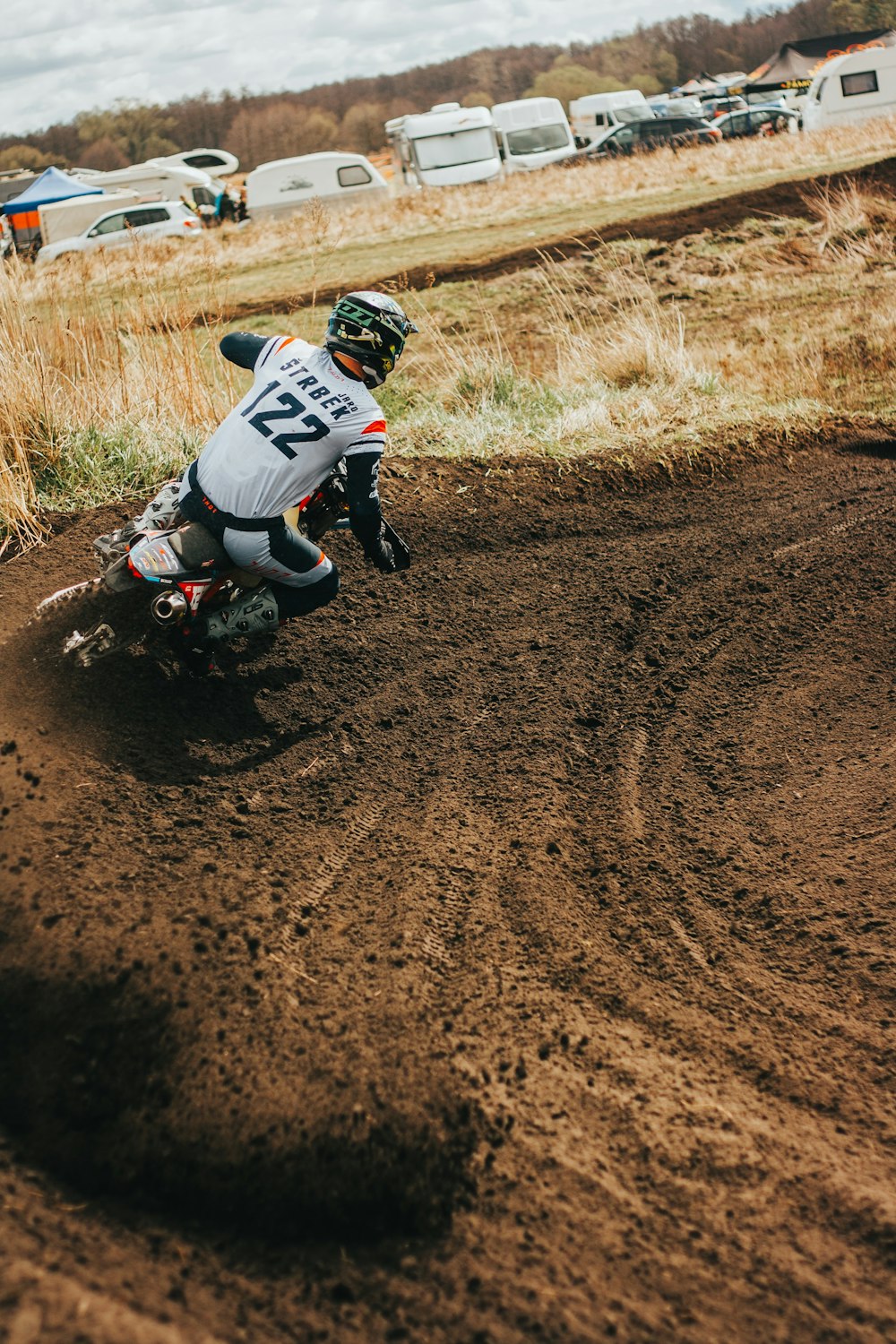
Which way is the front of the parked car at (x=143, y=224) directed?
to the viewer's left

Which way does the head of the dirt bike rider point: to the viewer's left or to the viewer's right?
to the viewer's right

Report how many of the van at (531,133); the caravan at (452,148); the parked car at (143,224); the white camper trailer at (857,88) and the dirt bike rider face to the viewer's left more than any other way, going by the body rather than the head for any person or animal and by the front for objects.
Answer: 2

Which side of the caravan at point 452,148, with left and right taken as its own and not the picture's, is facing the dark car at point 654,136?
left

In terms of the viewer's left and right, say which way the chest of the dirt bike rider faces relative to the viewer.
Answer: facing away from the viewer and to the right of the viewer

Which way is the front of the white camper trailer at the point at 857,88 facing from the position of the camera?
facing to the left of the viewer

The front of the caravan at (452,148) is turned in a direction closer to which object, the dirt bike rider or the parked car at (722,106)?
the dirt bike rider

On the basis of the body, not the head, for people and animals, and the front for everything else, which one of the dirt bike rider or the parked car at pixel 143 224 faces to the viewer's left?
the parked car

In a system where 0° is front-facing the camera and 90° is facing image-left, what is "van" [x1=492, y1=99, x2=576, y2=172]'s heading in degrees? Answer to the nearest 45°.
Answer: approximately 0°

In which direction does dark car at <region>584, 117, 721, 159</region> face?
to the viewer's left
